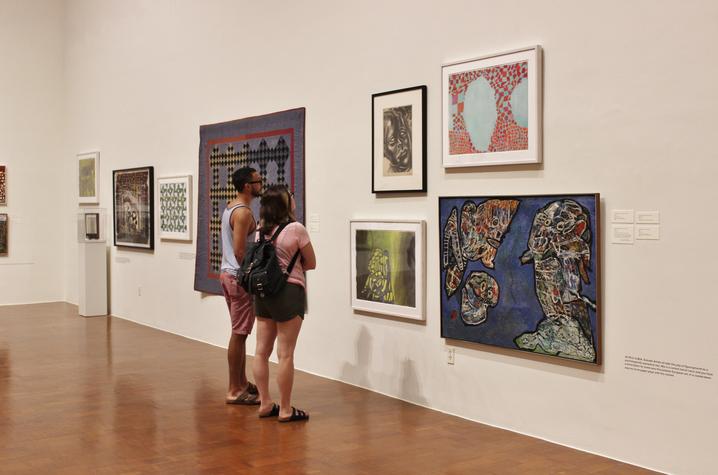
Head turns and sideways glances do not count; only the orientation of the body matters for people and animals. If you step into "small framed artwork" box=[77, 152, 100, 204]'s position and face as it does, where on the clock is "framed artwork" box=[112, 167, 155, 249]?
The framed artwork is roughly at 10 o'clock from the small framed artwork.

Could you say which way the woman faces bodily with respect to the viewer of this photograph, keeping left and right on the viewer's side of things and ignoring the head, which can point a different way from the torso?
facing away from the viewer and to the right of the viewer

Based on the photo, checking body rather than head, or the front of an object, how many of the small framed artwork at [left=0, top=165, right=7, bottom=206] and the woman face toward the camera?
1

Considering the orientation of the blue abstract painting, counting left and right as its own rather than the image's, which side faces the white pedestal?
right

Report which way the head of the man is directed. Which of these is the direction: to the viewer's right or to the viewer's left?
to the viewer's right

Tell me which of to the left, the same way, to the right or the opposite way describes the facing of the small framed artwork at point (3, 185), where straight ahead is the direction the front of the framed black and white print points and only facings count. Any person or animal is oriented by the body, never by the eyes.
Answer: to the left

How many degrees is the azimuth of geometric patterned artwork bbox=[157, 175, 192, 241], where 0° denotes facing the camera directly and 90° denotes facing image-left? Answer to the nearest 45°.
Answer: approximately 45°

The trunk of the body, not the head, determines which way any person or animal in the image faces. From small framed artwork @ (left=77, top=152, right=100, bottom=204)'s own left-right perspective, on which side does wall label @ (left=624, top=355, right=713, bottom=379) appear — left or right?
on its left
